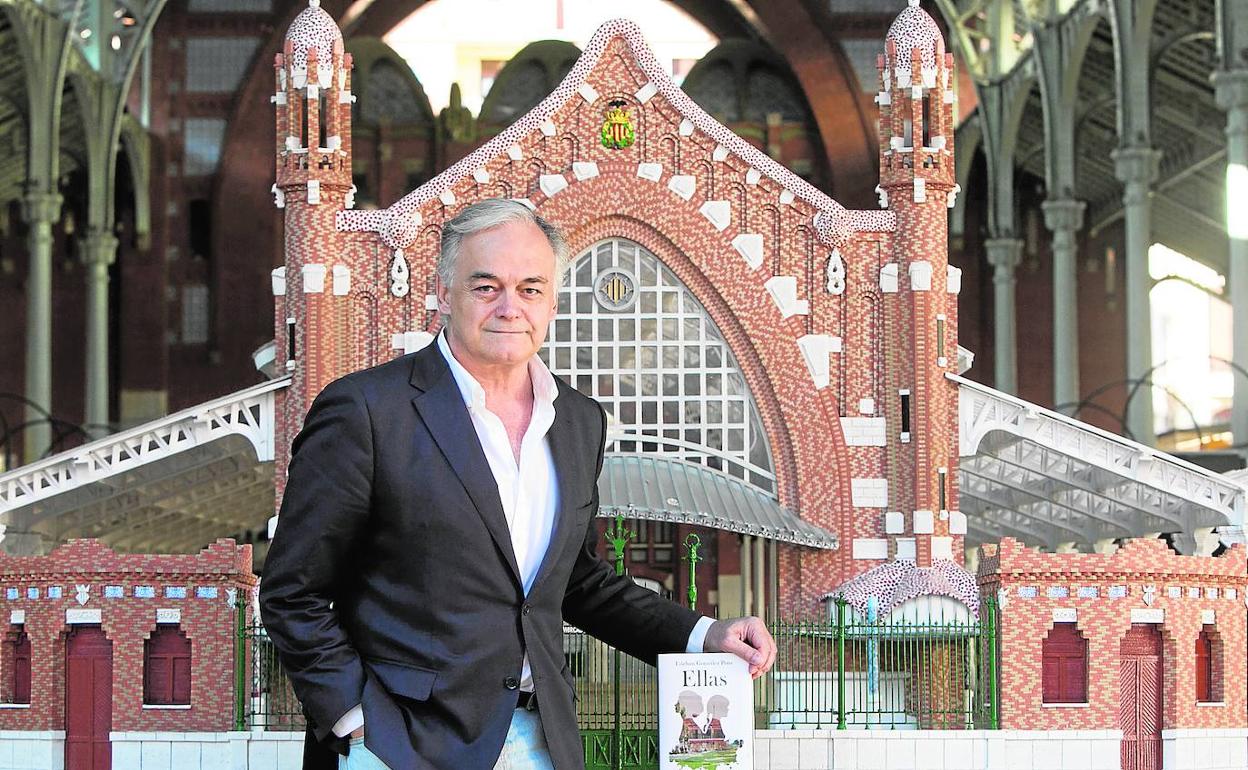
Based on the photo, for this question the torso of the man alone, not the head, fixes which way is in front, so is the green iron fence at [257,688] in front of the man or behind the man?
behind

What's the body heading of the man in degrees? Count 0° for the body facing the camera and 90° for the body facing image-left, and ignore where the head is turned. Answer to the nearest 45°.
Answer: approximately 315°

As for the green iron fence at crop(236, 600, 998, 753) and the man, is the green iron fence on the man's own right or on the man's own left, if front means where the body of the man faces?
on the man's own left
